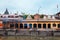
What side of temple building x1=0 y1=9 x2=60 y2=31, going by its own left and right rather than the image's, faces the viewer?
front
